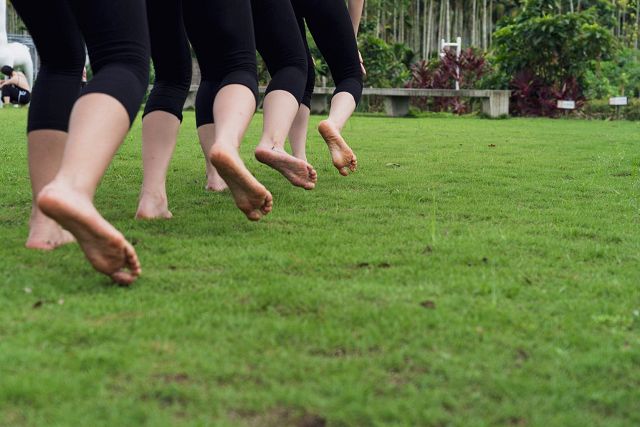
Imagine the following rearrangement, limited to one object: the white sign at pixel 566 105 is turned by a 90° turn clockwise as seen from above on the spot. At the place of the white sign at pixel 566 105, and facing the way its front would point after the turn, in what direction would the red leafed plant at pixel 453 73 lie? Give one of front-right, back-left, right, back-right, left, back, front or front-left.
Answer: front-right

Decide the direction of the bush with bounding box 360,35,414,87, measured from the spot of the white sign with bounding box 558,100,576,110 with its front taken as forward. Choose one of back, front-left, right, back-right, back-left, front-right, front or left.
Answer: back-right

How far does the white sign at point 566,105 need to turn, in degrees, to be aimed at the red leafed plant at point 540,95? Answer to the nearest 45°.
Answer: approximately 135° to its right

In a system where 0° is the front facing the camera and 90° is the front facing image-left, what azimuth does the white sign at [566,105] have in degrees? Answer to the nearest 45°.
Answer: approximately 0°

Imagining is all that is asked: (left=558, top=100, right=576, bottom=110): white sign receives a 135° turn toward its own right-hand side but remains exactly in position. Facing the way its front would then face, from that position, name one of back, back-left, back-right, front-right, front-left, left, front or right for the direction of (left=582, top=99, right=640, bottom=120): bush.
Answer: right

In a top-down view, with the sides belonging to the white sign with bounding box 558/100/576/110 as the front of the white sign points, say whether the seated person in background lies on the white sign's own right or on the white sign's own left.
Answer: on the white sign's own right
